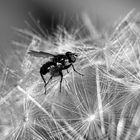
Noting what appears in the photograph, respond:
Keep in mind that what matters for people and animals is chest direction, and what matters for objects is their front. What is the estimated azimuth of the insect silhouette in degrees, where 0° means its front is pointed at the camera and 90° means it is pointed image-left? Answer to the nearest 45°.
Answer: approximately 270°
